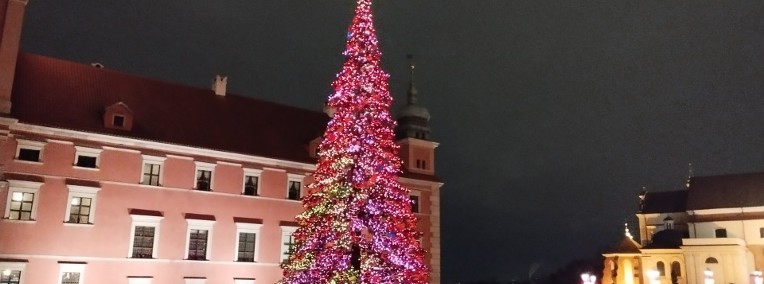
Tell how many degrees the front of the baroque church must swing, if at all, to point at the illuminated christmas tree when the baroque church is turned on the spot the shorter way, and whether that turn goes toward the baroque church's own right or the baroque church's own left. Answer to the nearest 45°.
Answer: approximately 90° to the baroque church's own right
